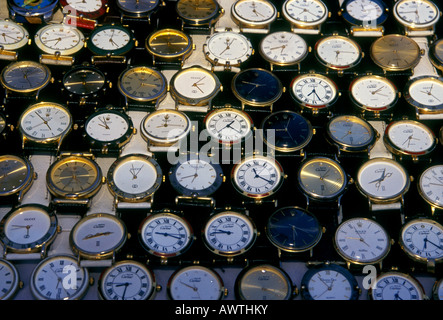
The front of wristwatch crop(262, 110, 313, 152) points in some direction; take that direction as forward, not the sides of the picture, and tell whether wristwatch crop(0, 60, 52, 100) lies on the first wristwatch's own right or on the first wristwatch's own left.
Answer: on the first wristwatch's own right

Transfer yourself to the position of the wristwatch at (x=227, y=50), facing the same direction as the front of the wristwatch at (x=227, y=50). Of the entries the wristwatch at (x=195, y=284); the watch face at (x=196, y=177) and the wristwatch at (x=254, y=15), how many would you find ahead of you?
2

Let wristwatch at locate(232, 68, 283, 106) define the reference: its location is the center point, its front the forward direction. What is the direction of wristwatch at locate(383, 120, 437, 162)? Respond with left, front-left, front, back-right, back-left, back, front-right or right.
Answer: left

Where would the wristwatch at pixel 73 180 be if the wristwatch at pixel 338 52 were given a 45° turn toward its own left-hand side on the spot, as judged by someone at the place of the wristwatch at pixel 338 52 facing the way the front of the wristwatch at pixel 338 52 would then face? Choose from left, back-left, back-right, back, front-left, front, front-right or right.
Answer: right

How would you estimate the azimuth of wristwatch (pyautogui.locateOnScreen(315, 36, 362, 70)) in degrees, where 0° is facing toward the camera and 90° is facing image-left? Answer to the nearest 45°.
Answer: approximately 0°

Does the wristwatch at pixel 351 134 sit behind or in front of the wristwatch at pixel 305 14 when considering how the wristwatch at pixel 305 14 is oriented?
in front

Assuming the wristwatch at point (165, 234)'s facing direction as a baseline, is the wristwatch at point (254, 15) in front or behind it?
behind

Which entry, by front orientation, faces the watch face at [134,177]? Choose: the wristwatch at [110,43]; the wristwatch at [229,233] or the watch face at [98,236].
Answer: the wristwatch at [110,43]

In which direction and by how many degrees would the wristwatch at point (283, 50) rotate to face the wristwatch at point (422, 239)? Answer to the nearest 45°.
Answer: approximately 45° to its left

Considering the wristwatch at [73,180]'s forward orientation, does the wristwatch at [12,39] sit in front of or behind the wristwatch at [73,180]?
behind
